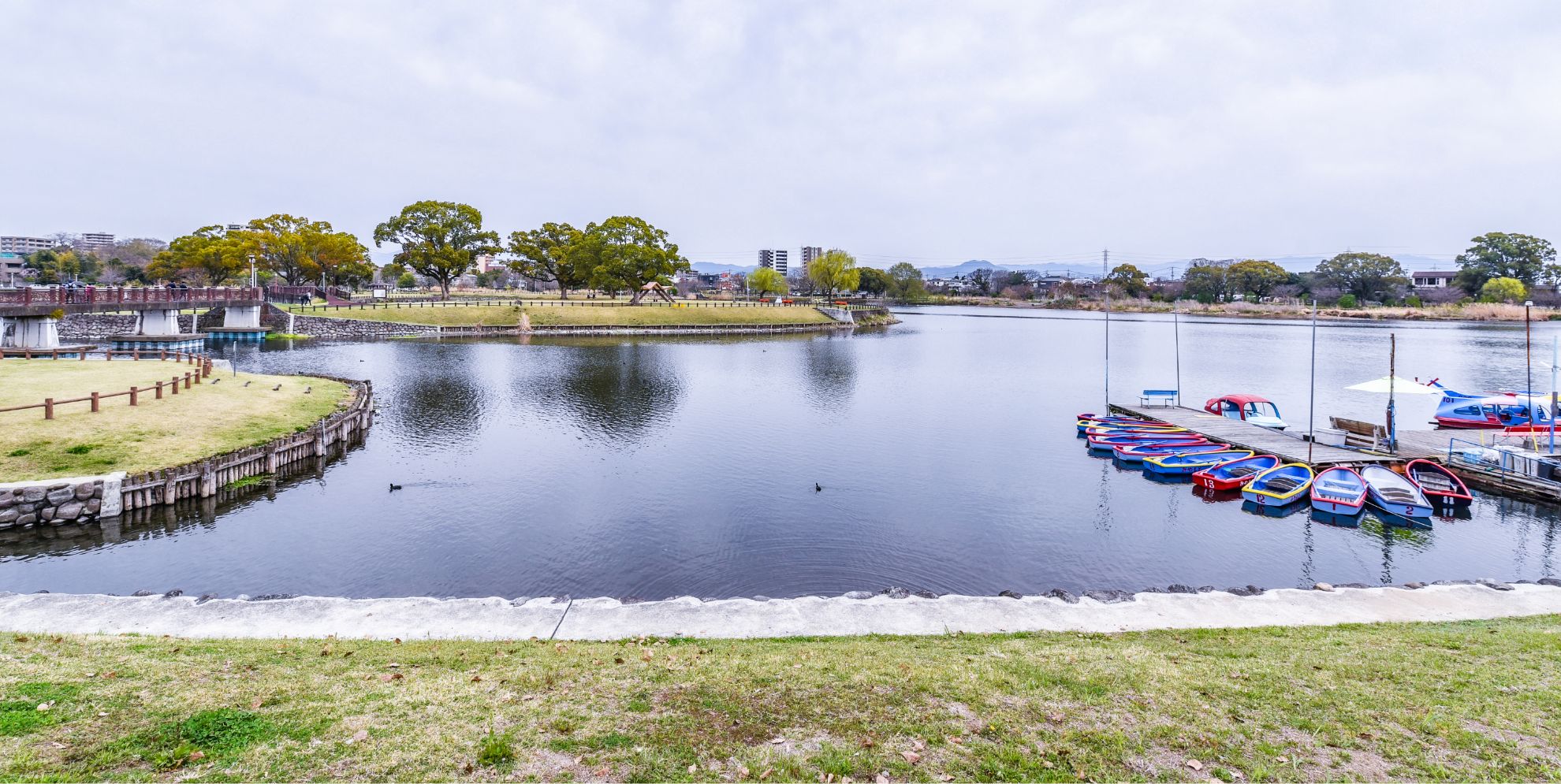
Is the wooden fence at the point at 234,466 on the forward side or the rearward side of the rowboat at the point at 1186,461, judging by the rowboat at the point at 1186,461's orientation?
on the rearward side

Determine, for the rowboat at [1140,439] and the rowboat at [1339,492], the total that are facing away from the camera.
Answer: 1

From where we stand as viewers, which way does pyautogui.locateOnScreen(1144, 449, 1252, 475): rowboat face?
facing away from the viewer and to the right of the viewer

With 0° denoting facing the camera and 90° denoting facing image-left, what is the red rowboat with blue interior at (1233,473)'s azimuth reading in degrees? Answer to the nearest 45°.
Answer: approximately 225°

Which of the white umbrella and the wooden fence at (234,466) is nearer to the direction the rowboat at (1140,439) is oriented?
the white umbrella

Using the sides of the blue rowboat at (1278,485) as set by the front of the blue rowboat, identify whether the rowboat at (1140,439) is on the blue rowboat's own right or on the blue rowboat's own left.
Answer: on the blue rowboat's own left

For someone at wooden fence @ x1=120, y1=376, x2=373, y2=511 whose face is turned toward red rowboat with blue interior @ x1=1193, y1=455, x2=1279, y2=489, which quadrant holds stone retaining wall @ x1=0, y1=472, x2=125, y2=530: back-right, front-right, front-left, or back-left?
back-right

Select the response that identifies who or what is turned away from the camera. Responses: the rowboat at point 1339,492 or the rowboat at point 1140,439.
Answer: the rowboat at point 1339,492

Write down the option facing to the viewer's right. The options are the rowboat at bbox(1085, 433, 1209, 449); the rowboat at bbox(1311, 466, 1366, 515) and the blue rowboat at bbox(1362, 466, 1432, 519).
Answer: the rowboat at bbox(1085, 433, 1209, 449)

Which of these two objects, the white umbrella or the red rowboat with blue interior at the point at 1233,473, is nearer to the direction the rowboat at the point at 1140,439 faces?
the white umbrella

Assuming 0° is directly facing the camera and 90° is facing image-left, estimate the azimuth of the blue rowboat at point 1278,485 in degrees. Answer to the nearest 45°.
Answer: approximately 225°

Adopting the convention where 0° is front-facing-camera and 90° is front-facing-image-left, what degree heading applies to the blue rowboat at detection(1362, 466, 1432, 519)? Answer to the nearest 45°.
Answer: approximately 135°

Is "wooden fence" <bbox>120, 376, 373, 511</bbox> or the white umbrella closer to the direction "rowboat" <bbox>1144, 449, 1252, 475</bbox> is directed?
the white umbrella

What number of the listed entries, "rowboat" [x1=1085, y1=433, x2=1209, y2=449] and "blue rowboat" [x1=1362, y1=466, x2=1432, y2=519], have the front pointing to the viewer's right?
1

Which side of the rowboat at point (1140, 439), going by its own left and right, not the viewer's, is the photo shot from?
right

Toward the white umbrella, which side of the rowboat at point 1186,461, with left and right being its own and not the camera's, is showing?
front

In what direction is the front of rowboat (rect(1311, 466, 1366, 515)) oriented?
away from the camera
